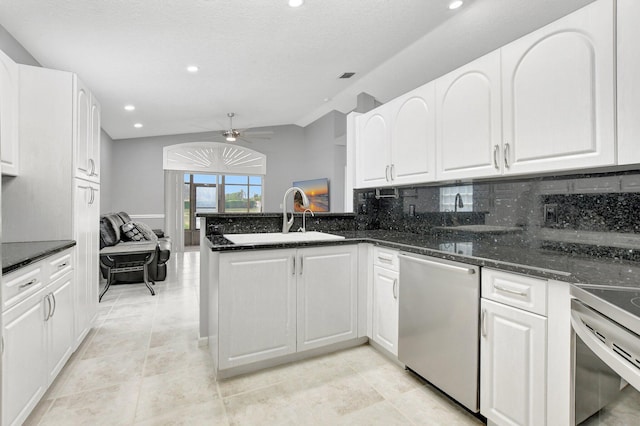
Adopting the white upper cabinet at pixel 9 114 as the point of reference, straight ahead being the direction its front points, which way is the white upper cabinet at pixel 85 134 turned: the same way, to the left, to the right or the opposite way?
the same way

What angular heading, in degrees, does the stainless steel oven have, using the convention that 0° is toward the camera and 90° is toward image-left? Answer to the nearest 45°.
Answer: approximately 45°

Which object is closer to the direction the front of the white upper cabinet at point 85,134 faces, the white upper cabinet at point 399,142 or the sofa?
the white upper cabinet

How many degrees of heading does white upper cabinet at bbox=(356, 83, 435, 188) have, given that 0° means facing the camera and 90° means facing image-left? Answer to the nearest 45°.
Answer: approximately 45°

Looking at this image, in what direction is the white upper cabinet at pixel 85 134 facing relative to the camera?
to the viewer's right

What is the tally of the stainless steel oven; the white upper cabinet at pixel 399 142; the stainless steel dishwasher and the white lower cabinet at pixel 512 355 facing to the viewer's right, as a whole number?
0

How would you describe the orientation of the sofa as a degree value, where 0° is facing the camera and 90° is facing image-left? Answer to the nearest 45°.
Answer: approximately 315°

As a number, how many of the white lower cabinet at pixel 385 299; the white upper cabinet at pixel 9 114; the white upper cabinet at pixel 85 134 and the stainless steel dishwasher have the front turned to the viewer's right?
2

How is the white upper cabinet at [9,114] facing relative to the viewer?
to the viewer's right

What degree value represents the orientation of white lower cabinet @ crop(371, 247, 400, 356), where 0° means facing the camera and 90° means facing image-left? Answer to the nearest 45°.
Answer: approximately 45°

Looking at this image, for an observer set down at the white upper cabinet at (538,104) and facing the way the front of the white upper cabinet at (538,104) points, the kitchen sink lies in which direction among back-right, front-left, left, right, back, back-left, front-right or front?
front-right

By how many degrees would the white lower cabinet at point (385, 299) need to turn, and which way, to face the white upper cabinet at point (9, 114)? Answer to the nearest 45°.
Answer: approximately 45° to its right
